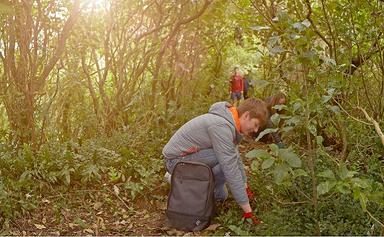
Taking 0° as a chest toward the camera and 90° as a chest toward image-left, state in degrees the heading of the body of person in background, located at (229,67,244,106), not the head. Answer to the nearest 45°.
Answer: approximately 0°
